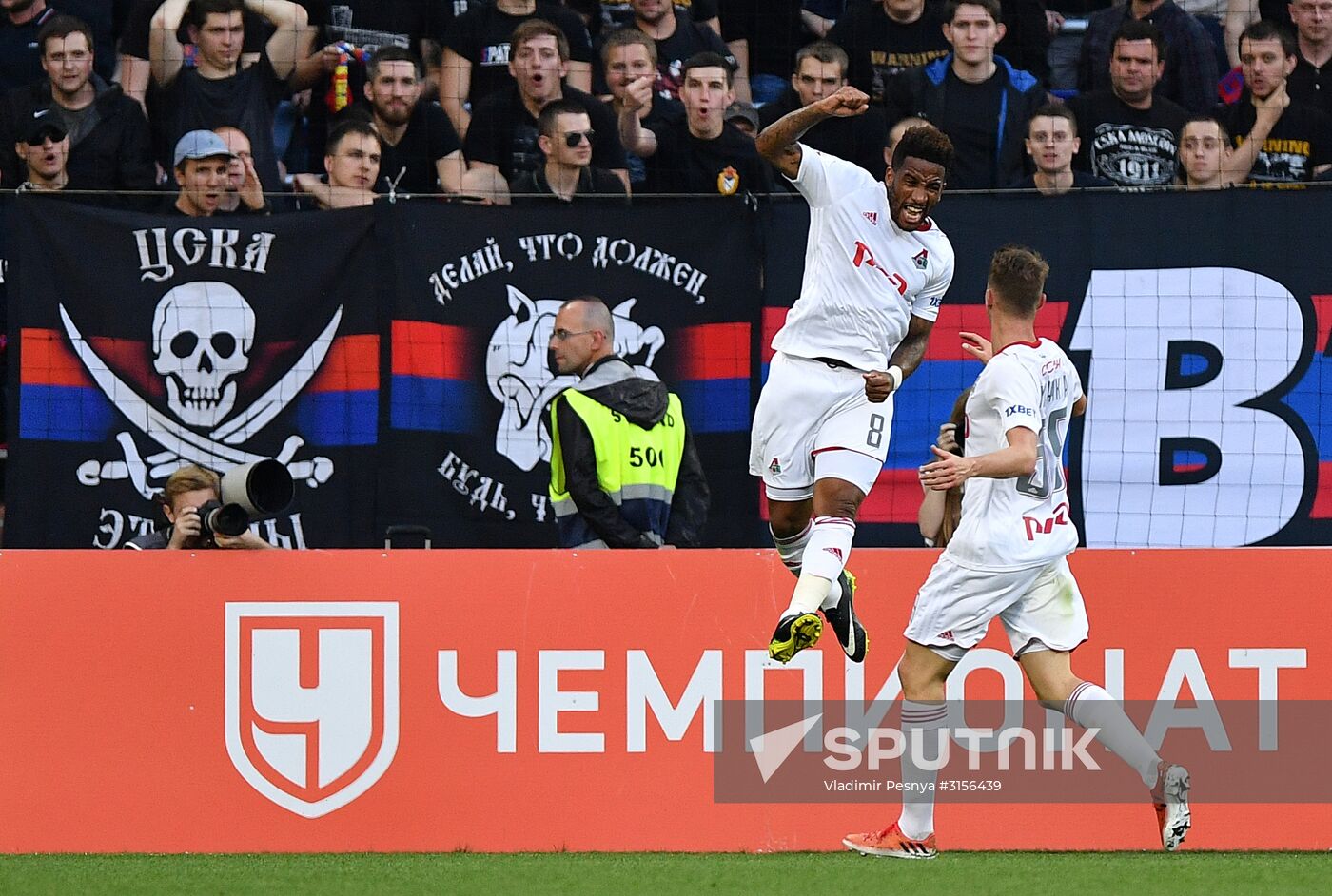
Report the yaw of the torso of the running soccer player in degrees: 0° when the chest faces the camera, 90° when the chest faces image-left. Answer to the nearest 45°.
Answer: approximately 135°

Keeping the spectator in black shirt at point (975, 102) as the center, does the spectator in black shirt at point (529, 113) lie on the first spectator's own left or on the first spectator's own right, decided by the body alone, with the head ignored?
on the first spectator's own right

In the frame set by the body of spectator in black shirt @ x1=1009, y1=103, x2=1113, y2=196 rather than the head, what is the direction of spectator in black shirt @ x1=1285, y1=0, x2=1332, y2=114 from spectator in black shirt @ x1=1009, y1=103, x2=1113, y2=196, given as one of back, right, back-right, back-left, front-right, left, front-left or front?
back-left

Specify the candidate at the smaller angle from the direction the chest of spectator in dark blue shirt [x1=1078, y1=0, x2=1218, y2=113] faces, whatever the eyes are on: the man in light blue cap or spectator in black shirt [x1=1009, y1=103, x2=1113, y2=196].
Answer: the spectator in black shirt

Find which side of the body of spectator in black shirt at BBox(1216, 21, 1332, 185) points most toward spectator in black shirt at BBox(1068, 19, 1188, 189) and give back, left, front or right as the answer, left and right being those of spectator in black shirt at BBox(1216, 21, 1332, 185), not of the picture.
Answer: right

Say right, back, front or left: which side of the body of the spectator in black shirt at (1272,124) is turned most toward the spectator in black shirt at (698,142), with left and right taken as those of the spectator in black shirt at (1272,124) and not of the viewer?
right

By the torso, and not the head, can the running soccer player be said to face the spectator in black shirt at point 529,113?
yes

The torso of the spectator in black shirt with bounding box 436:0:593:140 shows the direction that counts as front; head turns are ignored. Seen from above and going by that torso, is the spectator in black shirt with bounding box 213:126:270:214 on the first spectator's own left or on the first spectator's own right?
on the first spectator's own right
